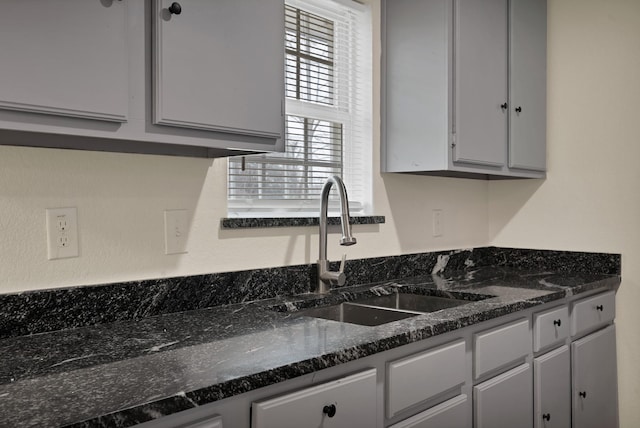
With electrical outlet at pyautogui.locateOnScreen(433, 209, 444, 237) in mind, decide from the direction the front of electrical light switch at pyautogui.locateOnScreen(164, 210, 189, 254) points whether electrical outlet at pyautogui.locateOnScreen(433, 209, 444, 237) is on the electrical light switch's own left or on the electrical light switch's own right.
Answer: on the electrical light switch's own left

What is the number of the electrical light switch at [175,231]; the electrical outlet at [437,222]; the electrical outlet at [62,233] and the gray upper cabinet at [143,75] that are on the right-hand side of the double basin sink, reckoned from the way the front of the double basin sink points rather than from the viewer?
3

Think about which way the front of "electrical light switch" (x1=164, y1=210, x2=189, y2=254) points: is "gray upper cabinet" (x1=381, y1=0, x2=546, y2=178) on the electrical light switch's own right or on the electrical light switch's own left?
on the electrical light switch's own left

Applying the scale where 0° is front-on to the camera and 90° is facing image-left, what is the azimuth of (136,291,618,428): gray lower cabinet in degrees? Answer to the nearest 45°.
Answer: approximately 315°

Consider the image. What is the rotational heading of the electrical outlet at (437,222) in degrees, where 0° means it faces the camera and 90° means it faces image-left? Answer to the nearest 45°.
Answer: approximately 315°

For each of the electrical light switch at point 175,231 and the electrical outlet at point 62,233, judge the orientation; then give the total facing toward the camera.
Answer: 2

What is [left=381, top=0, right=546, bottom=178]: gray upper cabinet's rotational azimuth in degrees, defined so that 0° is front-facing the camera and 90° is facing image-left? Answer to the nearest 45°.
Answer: approximately 315°

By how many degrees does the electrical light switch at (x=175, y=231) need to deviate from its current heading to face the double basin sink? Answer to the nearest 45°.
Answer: approximately 90° to its left

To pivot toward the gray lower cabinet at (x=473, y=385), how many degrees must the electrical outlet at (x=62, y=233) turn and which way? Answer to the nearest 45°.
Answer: approximately 90° to its left

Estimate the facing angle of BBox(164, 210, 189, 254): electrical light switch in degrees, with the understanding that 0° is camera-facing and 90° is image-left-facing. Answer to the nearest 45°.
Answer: approximately 0°
